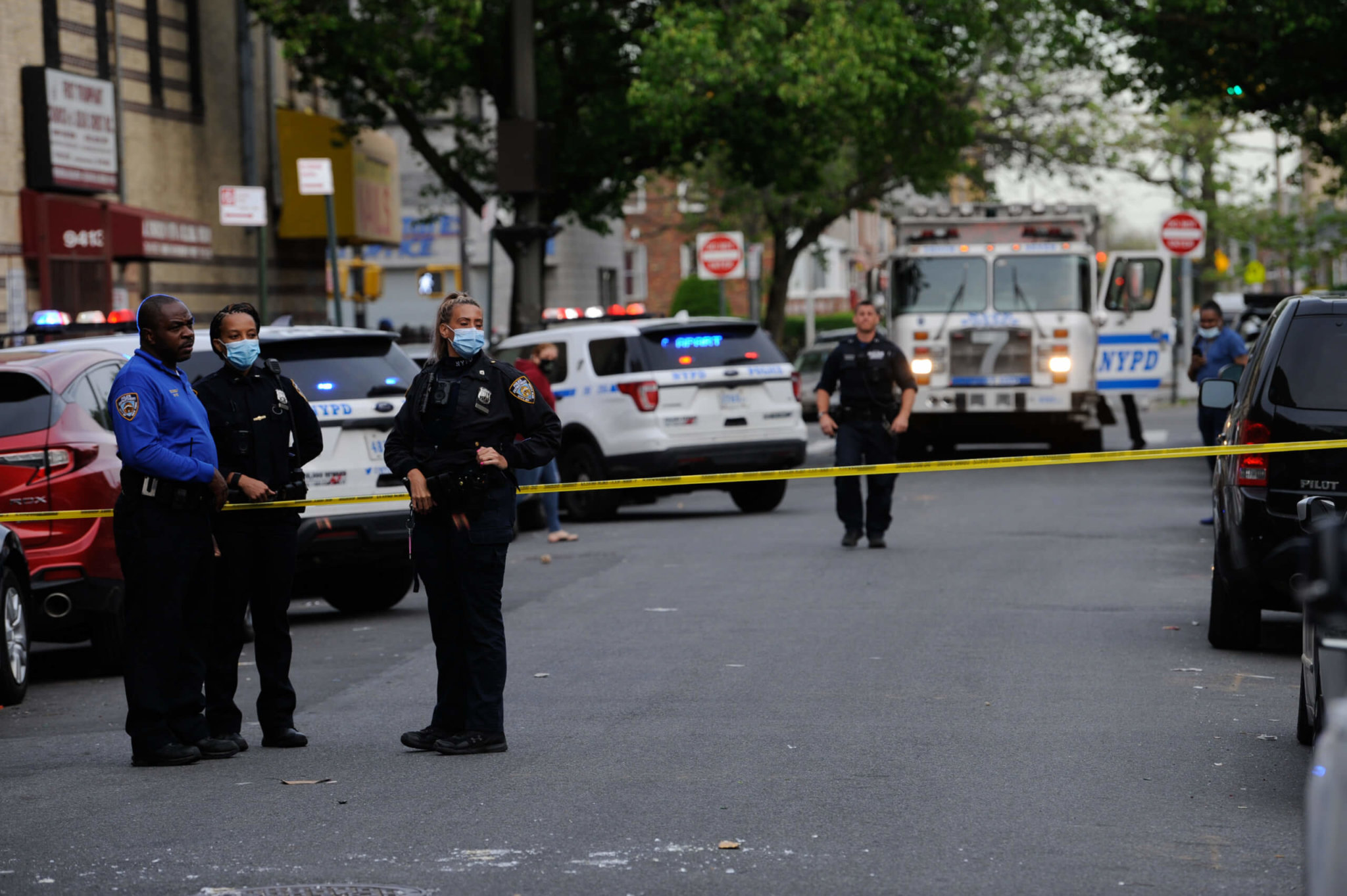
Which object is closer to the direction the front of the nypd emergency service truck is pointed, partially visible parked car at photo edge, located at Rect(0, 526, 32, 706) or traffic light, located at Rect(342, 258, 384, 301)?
the partially visible parked car at photo edge

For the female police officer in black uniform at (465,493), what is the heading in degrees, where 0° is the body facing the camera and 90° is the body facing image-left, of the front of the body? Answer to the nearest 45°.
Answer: approximately 45°

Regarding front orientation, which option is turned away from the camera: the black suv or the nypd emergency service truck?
the black suv

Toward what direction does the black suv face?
away from the camera

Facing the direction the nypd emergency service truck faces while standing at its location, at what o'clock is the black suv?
The black suv is roughly at 12 o'clock from the nypd emergency service truck.

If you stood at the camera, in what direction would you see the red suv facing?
facing away from the viewer and to the right of the viewer

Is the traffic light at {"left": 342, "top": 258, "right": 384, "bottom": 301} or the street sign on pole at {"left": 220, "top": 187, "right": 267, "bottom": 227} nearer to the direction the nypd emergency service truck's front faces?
the street sign on pole

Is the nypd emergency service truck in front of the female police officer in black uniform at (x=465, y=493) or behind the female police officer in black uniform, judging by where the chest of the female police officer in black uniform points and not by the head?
behind

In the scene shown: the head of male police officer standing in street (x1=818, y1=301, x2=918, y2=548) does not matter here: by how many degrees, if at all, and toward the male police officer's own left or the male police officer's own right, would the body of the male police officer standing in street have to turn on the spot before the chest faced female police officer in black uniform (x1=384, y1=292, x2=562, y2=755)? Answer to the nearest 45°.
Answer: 0° — they already face them

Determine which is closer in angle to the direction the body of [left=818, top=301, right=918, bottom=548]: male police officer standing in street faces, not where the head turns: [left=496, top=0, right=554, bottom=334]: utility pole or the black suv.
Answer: the black suv

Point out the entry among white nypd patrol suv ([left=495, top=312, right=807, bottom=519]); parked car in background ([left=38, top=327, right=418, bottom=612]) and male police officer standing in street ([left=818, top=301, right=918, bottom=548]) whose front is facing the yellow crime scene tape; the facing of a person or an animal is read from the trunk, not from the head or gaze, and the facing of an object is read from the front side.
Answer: the male police officer standing in street
